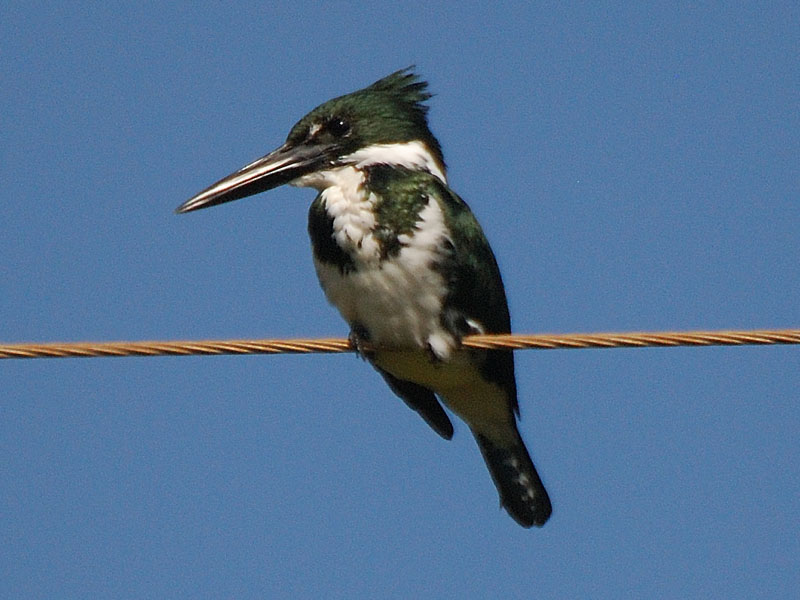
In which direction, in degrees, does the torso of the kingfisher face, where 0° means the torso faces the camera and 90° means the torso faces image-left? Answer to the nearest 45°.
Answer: approximately 45°
